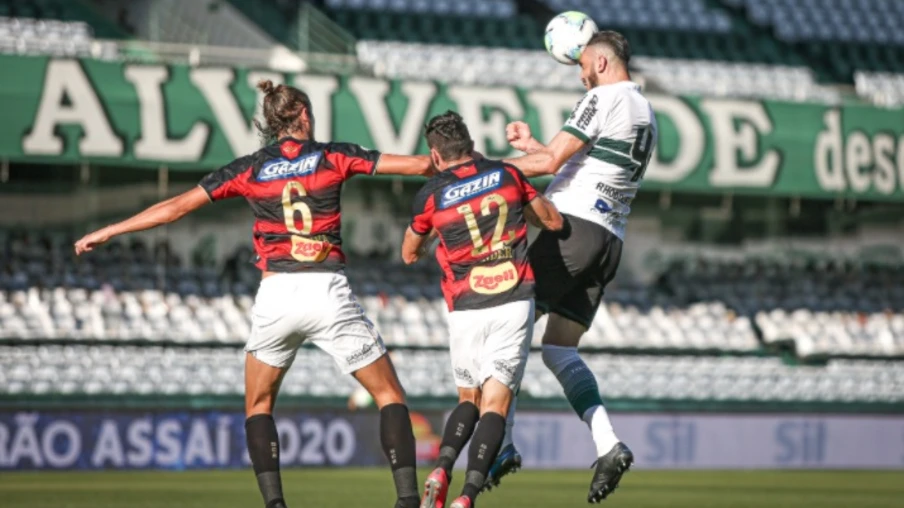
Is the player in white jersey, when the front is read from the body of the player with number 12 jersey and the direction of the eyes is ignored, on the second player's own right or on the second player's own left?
on the second player's own right

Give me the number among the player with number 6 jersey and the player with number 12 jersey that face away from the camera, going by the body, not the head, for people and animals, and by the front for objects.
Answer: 2

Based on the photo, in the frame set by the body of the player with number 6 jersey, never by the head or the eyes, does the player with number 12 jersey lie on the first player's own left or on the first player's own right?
on the first player's own right

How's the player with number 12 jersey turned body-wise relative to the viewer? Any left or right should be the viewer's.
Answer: facing away from the viewer

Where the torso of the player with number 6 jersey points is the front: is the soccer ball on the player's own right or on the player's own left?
on the player's own right

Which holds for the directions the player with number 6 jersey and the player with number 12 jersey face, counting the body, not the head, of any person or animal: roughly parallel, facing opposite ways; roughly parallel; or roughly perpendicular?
roughly parallel

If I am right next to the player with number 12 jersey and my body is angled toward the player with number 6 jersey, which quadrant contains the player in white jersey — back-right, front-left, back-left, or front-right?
back-right

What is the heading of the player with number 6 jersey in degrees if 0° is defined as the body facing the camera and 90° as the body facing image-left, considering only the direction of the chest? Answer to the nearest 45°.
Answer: approximately 180°
